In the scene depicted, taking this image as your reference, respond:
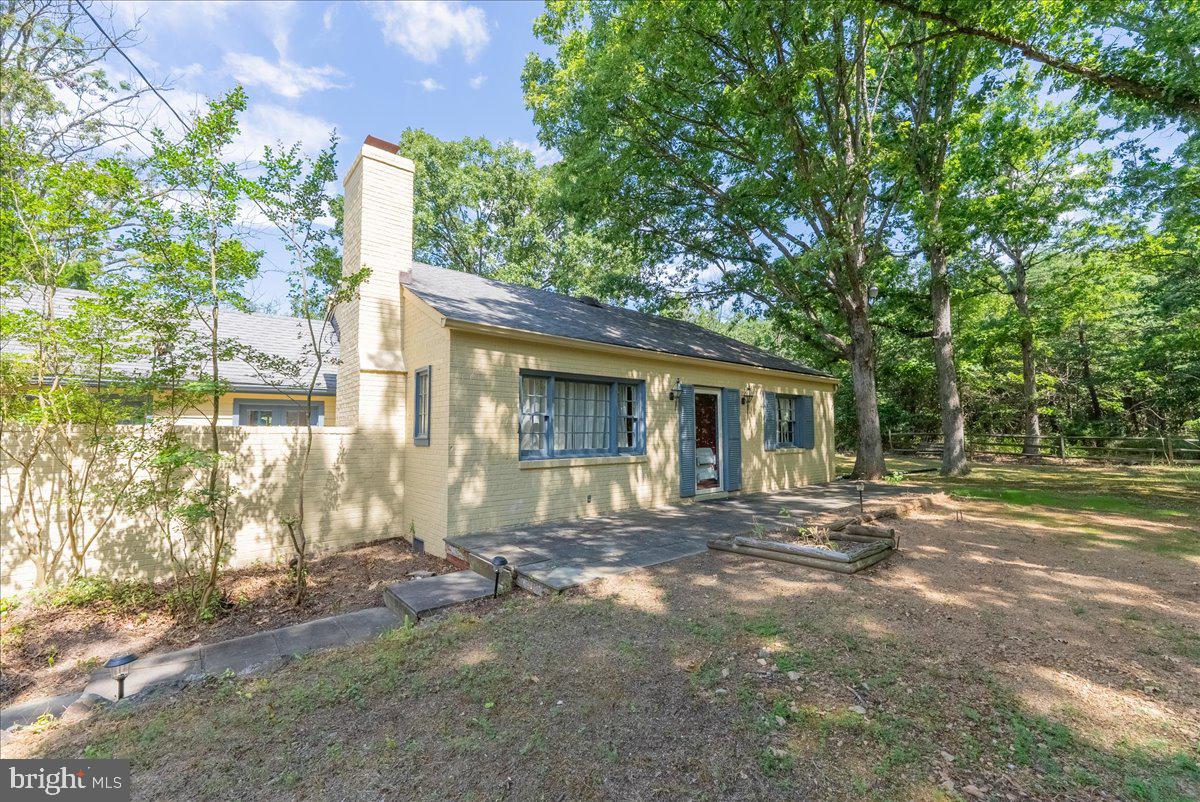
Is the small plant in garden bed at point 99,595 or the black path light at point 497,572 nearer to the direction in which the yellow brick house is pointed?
the black path light

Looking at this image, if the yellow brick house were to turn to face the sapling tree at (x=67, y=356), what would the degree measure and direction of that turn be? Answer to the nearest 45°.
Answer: approximately 90° to its right

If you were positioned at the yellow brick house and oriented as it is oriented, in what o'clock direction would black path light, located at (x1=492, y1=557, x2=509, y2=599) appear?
The black path light is roughly at 1 o'clock from the yellow brick house.

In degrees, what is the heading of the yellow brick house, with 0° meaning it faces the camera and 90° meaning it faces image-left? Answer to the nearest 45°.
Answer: approximately 315°

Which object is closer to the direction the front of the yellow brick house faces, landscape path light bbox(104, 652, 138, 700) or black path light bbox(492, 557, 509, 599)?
the black path light

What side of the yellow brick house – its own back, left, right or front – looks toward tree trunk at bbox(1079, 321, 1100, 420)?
left

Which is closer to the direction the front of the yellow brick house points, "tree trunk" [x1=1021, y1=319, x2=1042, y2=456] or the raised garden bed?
the raised garden bed

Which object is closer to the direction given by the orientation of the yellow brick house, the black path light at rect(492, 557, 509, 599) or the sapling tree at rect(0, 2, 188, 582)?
the black path light

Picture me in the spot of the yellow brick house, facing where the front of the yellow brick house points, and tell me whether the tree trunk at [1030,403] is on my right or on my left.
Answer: on my left
